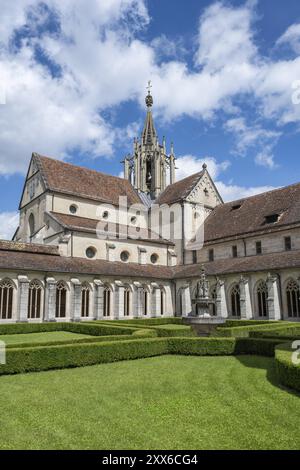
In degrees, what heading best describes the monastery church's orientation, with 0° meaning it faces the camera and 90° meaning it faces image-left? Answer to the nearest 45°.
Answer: approximately 45°

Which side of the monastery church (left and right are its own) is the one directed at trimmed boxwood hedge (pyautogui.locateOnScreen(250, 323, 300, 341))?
front

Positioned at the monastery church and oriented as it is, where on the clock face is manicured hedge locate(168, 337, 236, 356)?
The manicured hedge is roughly at 12 o'clock from the monastery church.

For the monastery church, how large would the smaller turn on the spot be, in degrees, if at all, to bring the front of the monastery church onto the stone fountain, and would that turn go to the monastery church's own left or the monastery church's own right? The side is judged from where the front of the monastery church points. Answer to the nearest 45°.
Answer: approximately 45° to the monastery church's own left
